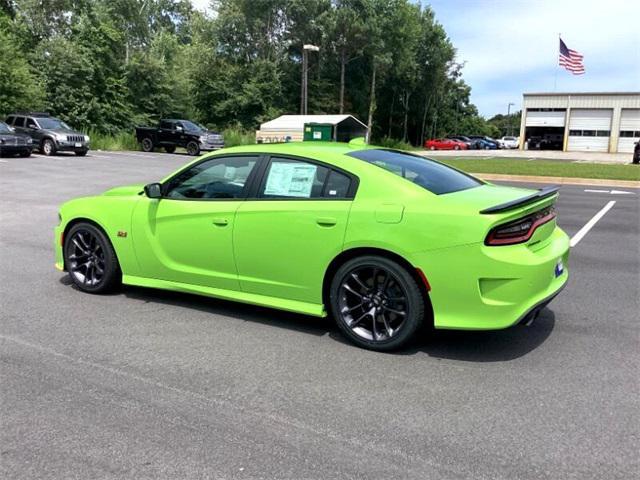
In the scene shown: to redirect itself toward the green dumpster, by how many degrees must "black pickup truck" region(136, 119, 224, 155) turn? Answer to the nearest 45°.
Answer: approximately 45° to its left

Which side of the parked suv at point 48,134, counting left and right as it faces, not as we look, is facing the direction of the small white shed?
left

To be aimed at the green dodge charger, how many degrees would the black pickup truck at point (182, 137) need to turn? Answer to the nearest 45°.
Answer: approximately 45° to its right

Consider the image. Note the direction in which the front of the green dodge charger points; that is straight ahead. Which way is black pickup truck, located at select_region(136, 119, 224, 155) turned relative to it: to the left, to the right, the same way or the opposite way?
the opposite way

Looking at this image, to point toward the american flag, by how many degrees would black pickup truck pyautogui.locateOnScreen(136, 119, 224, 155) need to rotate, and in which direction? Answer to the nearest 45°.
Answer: approximately 45° to its left

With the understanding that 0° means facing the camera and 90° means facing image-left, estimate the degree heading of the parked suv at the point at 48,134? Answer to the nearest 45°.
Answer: approximately 315°

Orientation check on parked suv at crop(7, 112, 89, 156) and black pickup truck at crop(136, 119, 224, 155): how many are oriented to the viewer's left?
0

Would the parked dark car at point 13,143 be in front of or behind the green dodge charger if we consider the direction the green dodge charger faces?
in front

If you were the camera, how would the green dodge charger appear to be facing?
facing away from the viewer and to the left of the viewer

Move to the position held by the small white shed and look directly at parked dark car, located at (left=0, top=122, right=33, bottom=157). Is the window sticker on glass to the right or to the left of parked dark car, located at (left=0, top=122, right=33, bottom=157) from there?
left
